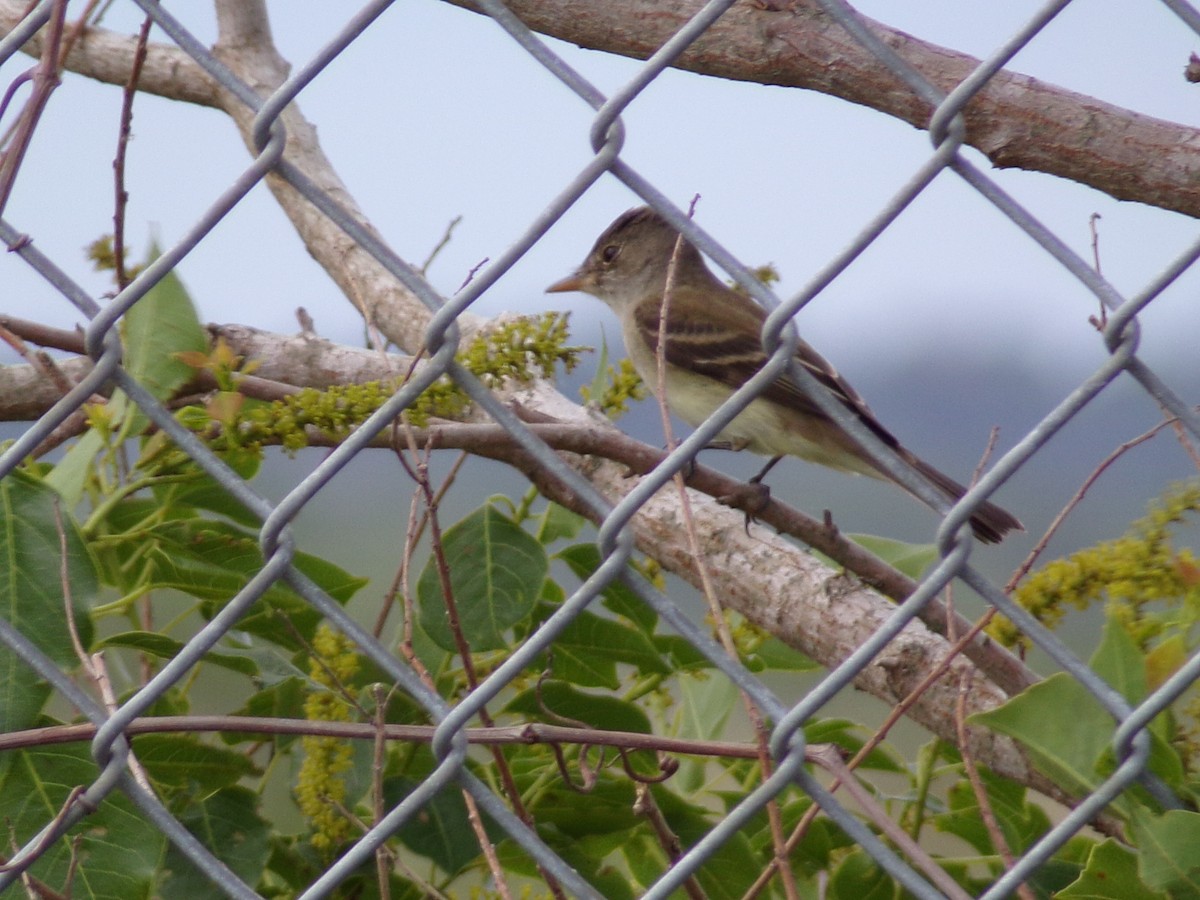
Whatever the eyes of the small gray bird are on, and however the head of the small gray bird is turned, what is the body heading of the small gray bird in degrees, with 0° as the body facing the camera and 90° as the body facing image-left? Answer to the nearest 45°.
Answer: approximately 90°

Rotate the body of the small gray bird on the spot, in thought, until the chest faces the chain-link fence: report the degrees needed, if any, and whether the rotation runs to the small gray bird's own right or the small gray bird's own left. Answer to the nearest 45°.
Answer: approximately 90° to the small gray bird's own left
